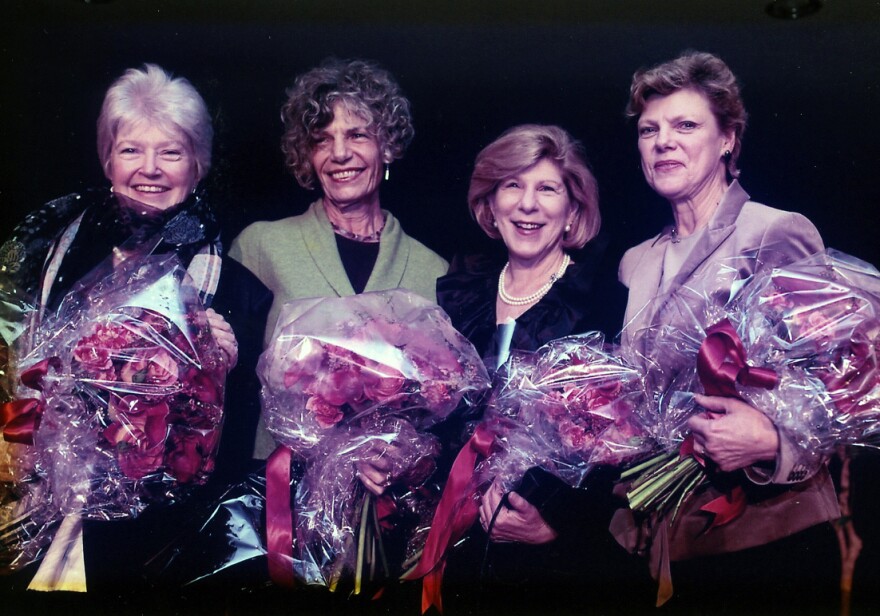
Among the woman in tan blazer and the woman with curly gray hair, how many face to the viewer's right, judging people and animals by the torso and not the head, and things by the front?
0

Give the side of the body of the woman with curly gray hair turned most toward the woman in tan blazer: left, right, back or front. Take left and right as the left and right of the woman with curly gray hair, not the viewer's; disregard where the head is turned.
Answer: left

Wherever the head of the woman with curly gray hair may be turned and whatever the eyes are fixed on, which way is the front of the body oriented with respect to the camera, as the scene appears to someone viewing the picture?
toward the camera
